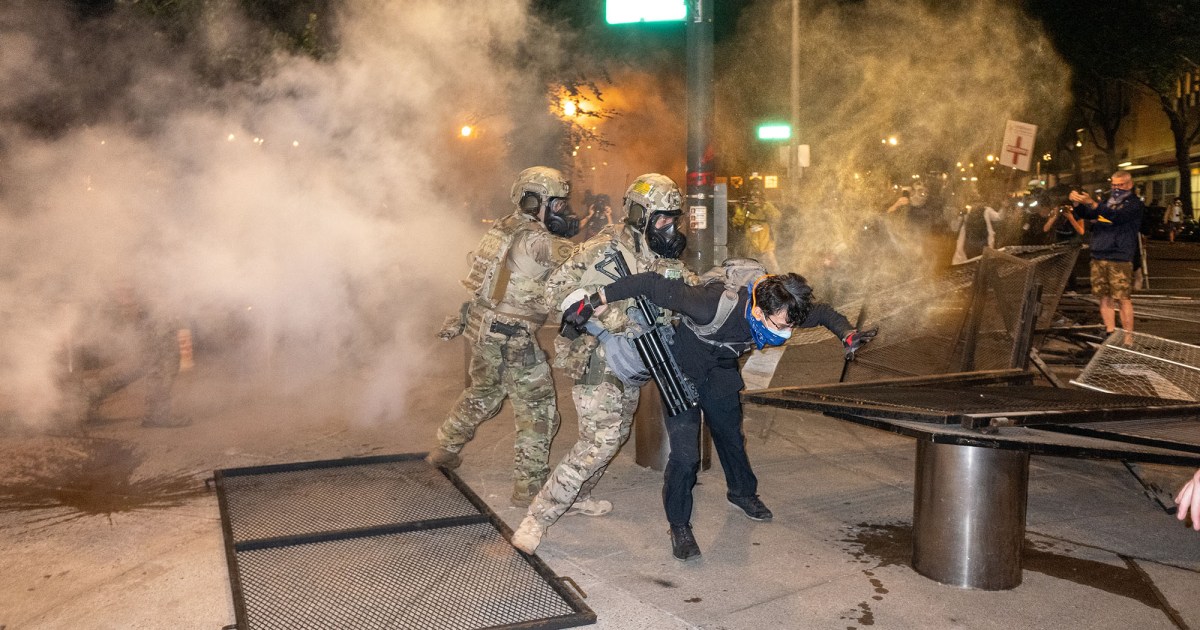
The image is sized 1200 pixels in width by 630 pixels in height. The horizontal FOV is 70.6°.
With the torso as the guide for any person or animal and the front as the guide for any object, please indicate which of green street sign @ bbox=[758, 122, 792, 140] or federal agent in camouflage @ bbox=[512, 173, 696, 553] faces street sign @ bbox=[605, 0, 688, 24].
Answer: the green street sign

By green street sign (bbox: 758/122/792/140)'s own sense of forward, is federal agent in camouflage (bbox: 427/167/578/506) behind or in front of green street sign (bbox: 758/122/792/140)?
in front

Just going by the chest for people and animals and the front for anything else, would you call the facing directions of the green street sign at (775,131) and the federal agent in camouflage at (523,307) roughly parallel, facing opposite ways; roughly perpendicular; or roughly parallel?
roughly perpendicular

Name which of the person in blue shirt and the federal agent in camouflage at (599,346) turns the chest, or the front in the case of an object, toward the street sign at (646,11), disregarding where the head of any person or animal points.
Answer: the person in blue shirt

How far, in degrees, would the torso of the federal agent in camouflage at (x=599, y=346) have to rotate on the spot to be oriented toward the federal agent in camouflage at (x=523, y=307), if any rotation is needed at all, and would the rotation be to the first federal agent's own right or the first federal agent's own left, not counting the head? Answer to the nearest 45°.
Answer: approximately 180°

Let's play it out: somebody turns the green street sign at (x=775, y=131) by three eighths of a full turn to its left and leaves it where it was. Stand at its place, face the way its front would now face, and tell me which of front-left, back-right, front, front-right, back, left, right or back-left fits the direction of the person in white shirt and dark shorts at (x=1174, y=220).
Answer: front

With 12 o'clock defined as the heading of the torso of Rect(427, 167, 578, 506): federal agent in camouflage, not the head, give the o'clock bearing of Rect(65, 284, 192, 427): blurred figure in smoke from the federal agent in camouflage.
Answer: The blurred figure in smoke is roughly at 7 o'clock from the federal agent in camouflage.

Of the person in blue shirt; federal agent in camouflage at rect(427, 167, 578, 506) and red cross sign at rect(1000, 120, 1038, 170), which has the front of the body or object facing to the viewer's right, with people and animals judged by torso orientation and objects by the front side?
the federal agent in camouflage

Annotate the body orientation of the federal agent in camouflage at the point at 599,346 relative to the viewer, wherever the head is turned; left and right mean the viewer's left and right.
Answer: facing the viewer and to the right of the viewer

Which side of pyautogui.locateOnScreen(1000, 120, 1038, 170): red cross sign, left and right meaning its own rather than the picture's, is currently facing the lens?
front

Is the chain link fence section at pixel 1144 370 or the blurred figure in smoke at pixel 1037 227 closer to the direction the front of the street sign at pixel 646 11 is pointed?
the chain link fence section

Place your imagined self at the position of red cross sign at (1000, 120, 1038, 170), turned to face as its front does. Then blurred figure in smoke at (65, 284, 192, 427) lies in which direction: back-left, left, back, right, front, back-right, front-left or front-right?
front-right

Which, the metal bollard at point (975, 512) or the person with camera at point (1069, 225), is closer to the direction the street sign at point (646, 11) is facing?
the metal bollard

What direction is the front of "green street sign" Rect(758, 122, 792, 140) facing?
toward the camera

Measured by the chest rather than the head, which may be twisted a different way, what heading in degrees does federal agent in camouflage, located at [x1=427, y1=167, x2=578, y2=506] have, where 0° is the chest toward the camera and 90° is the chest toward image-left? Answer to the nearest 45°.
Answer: approximately 270°
